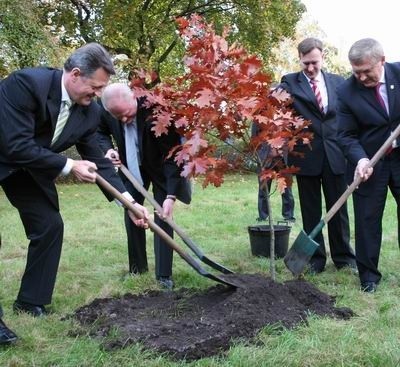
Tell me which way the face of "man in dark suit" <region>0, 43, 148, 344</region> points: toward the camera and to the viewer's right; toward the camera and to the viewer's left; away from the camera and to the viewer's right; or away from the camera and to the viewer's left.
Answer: toward the camera and to the viewer's right

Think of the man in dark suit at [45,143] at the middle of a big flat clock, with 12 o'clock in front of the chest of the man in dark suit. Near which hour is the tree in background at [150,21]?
The tree in background is roughly at 8 o'clock from the man in dark suit.

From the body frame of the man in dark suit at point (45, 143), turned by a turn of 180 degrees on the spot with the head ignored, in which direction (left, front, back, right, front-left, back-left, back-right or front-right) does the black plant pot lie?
right

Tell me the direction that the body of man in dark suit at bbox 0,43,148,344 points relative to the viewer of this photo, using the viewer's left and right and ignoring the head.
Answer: facing the viewer and to the right of the viewer

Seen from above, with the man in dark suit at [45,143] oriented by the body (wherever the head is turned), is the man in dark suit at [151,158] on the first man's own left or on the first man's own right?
on the first man's own left

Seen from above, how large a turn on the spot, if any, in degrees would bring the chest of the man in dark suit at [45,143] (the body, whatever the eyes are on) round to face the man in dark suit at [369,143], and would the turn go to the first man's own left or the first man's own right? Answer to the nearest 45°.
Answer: approximately 45° to the first man's own left

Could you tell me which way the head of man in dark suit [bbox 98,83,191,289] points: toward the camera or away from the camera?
toward the camera

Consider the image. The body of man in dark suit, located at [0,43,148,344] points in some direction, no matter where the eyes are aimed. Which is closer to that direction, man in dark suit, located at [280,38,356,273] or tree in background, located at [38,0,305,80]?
the man in dark suit

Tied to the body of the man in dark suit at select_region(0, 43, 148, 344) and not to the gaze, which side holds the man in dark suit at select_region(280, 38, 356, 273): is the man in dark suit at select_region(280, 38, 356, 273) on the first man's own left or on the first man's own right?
on the first man's own left

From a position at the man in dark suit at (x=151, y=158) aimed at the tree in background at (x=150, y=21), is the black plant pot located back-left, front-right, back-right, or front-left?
front-right
